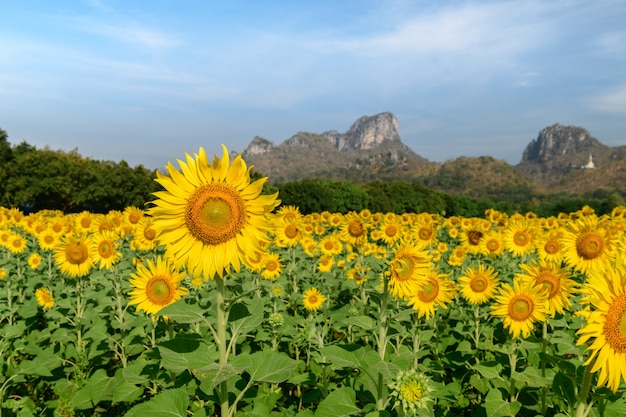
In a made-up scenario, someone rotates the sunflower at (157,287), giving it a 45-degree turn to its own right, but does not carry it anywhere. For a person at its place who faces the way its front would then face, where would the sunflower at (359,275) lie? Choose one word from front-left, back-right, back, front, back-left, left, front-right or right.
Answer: back

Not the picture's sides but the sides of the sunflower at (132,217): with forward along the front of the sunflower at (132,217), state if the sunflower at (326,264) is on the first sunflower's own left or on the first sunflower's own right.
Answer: on the first sunflower's own left

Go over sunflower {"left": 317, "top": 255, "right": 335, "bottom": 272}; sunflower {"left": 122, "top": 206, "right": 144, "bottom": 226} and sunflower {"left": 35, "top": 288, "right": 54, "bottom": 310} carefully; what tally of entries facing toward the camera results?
3

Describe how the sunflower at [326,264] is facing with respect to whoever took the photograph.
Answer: facing the viewer

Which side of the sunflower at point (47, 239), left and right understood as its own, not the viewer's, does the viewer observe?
front

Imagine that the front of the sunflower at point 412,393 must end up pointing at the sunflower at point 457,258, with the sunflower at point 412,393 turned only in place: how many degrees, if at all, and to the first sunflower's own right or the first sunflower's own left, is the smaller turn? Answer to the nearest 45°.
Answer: approximately 180°

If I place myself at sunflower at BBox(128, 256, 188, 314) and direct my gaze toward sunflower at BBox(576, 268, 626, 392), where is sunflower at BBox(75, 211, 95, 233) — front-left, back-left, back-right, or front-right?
back-left

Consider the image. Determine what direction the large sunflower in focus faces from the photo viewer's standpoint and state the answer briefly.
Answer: facing the viewer

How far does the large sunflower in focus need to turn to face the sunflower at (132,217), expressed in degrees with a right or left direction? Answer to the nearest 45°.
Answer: approximately 180°

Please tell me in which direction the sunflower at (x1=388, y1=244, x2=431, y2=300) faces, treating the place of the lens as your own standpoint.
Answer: facing the viewer and to the left of the viewer

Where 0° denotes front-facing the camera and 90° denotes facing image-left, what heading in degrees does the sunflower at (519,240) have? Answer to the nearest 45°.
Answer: approximately 0°

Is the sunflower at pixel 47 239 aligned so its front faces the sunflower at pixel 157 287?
yes

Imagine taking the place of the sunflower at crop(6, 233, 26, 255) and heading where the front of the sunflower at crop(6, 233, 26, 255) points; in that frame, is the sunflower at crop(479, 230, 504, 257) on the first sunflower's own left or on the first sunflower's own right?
on the first sunflower's own left
